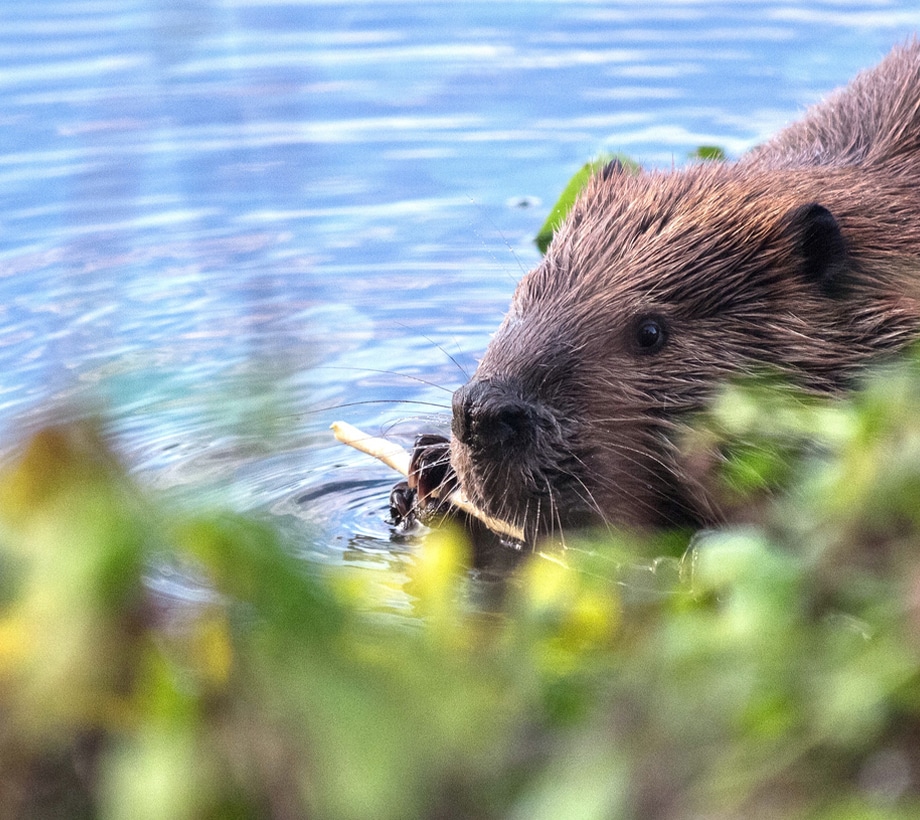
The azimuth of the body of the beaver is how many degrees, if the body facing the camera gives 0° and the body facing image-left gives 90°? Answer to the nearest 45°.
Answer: approximately 45°
